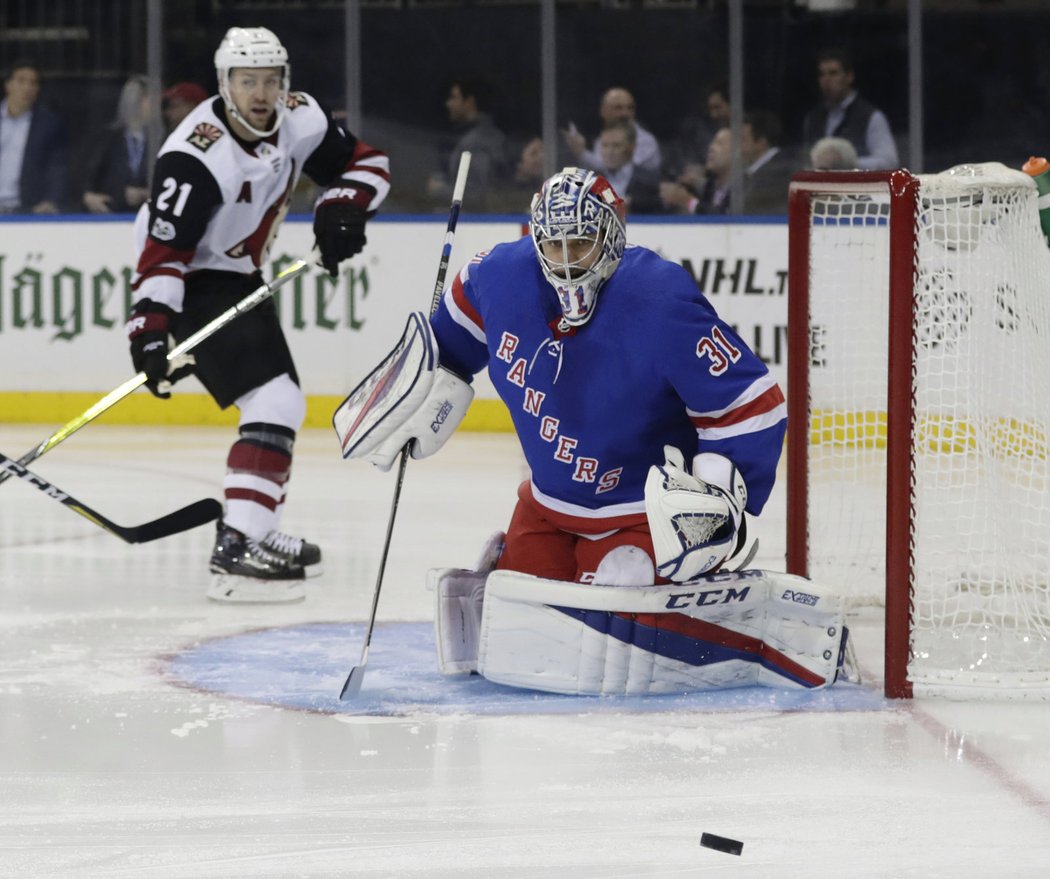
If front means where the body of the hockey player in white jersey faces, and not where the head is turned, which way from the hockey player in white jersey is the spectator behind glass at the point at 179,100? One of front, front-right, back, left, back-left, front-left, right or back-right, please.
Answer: back-left

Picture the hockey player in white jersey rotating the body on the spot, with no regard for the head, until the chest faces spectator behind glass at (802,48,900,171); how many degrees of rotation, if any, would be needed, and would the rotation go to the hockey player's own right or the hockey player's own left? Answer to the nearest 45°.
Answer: approximately 90° to the hockey player's own left

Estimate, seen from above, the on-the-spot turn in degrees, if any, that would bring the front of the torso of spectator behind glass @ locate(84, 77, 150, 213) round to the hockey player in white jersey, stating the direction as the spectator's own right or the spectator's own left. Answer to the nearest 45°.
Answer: approximately 45° to the spectator's own right

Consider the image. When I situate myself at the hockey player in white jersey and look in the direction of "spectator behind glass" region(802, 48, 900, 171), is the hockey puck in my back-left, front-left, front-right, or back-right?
back-right

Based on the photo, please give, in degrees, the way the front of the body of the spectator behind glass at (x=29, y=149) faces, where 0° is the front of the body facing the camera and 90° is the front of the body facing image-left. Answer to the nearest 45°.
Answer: approximately 0°

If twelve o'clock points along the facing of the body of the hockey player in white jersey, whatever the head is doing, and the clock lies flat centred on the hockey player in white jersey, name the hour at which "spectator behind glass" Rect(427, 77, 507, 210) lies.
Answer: The spectator behind glass is roughly at 8 o'clock from the hockey player in white jersey.

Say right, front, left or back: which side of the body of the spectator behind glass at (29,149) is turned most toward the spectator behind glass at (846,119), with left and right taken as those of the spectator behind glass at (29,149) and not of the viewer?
left

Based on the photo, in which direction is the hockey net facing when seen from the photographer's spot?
facing to the left of the viewer
